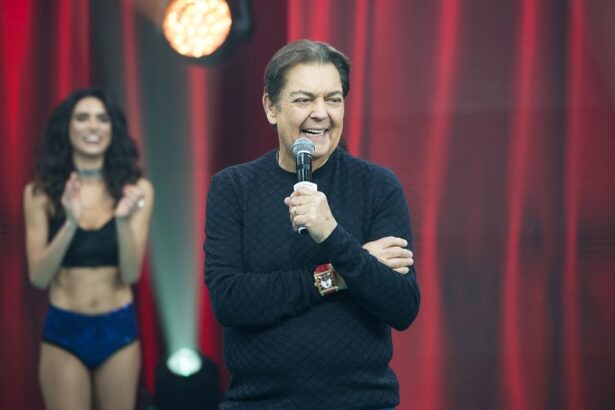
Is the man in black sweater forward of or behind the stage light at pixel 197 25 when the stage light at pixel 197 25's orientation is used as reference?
forward

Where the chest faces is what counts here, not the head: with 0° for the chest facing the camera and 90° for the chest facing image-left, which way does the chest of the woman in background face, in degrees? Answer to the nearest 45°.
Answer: approximately 0°

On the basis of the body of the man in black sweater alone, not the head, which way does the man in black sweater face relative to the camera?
toward the camera

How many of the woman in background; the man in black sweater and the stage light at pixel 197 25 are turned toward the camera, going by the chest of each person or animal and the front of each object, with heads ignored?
3

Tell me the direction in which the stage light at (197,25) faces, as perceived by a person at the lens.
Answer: facing the viewer

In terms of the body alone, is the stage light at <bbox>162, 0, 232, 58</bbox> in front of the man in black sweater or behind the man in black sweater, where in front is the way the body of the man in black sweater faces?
behind
